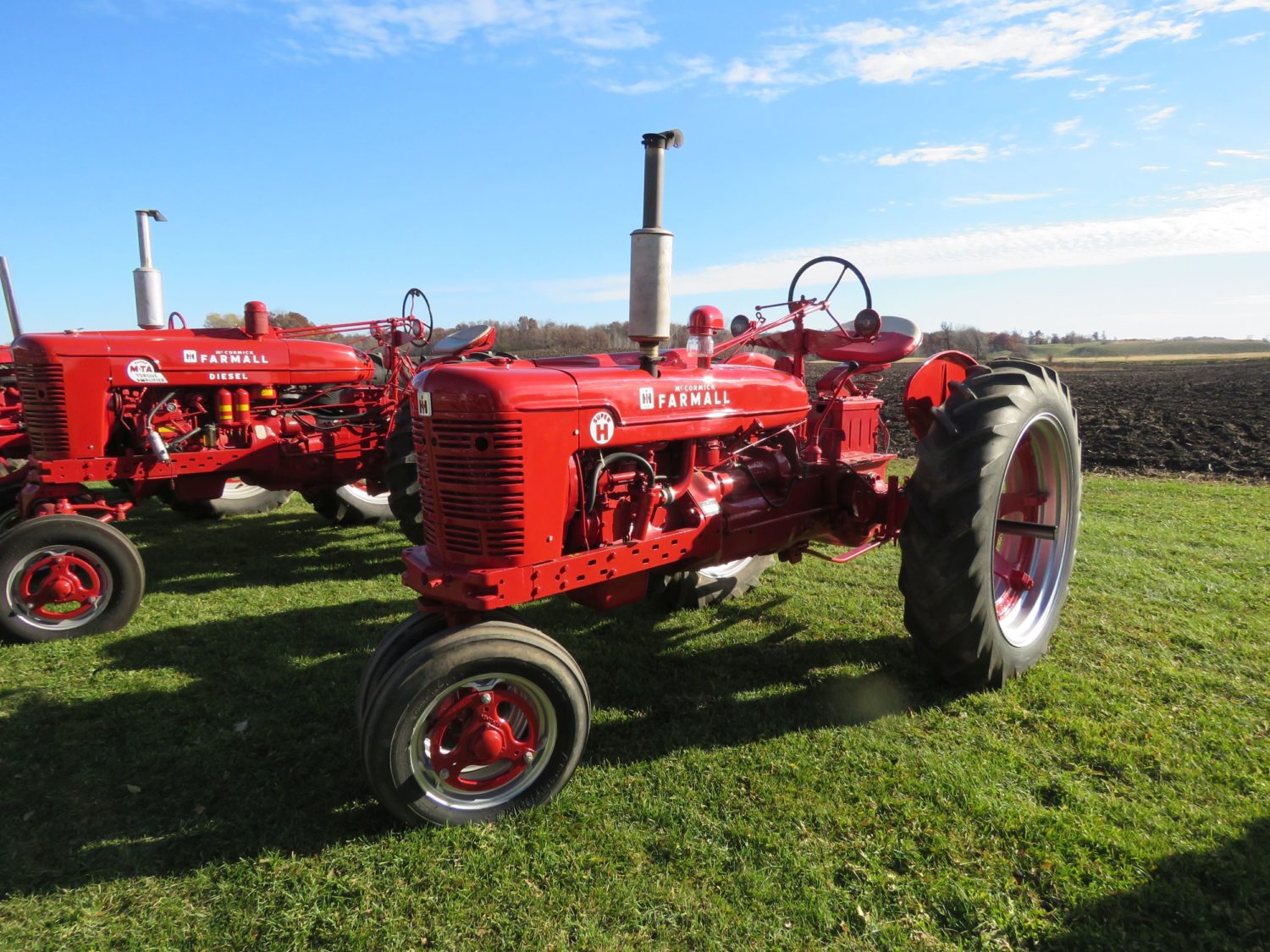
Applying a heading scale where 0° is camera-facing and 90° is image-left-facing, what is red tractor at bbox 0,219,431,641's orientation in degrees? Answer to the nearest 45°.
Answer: approximately 45°

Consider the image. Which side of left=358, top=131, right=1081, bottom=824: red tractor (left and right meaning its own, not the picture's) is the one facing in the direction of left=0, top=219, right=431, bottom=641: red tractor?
right

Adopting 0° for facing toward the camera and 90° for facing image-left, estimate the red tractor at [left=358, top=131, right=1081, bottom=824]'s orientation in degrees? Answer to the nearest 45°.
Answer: approximately 45°

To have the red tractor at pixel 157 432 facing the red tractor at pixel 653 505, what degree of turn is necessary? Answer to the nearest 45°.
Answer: approximately 90° to its left
